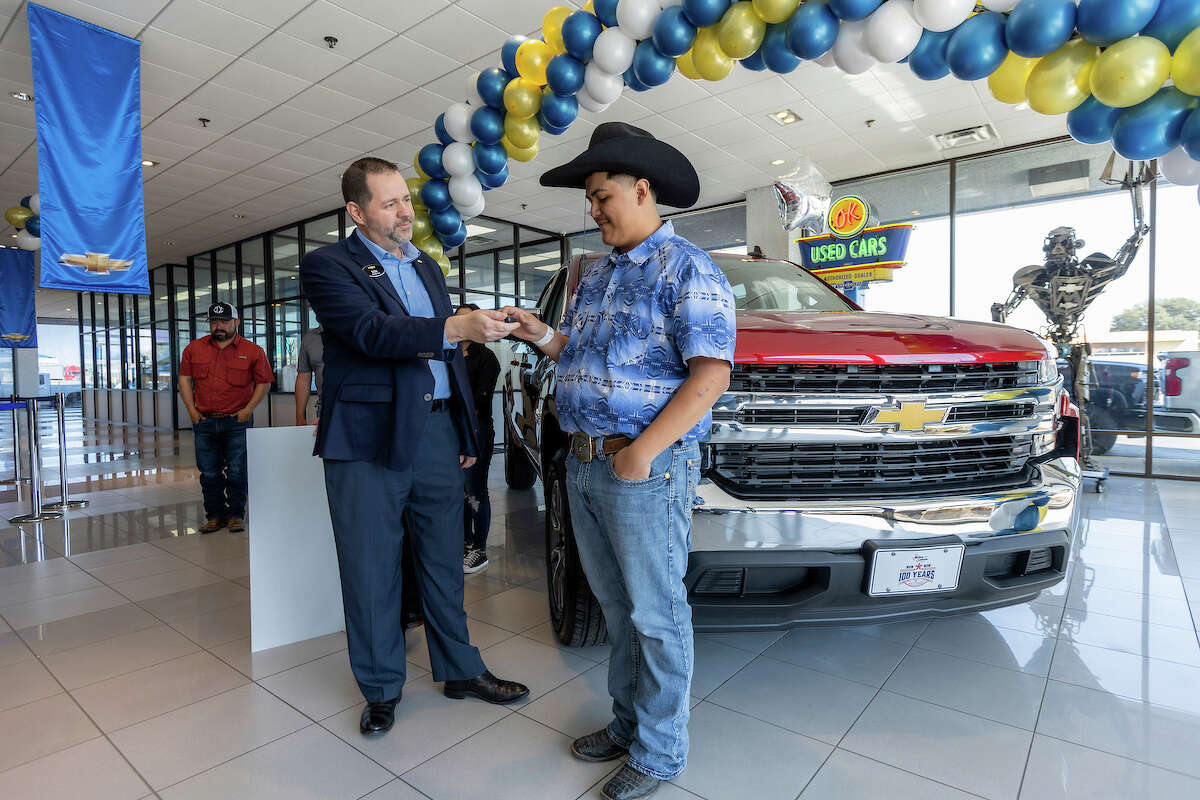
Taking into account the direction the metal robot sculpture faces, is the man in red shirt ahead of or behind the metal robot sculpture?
ahead

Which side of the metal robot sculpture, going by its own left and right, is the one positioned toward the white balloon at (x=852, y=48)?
front

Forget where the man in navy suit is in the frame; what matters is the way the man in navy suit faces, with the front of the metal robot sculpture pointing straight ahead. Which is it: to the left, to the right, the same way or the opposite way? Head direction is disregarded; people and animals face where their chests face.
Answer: to the left

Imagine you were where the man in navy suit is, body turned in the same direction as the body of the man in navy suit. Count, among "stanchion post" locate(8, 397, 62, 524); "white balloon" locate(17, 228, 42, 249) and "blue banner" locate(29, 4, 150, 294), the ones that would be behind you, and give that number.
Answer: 3

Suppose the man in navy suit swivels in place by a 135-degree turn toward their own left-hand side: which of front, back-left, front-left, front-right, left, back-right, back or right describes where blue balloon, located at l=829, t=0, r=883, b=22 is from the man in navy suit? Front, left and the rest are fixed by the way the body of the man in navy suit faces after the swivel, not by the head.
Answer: right

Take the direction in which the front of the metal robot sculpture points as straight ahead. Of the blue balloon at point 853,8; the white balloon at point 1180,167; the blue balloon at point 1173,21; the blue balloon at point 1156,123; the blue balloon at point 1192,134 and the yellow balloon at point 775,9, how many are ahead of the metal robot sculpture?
6

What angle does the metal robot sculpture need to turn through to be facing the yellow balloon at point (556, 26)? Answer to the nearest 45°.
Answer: approximately 45° to its right

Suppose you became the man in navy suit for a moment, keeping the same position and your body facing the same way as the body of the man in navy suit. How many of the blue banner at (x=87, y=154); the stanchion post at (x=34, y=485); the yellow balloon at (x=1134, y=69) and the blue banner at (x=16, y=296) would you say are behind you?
3

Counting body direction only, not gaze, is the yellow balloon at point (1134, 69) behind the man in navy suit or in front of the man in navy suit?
in front

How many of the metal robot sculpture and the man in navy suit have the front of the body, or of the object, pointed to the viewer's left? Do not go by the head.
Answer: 0

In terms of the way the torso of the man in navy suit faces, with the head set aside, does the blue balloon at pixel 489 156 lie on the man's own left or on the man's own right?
on the man's own left

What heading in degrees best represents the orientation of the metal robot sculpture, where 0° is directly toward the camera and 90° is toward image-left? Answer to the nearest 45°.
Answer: approximately 0°

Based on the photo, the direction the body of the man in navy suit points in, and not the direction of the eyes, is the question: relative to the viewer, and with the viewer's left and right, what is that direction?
facing the viewer and to the right of the viewer
